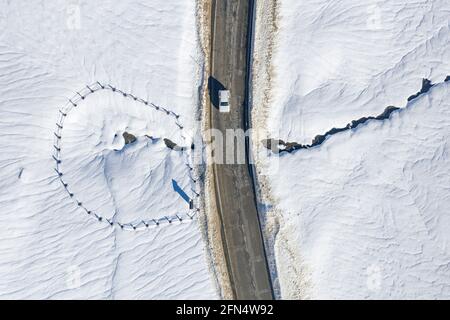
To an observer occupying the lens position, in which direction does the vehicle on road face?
facing the viewer

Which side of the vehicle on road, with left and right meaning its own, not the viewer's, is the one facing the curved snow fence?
right
